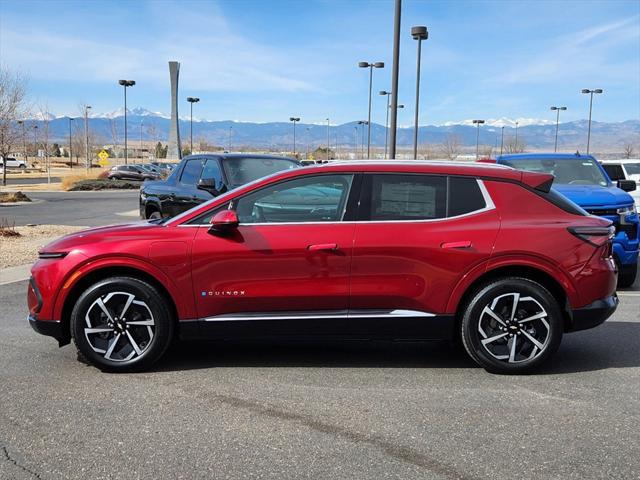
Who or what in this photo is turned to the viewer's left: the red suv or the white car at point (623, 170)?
the red suv

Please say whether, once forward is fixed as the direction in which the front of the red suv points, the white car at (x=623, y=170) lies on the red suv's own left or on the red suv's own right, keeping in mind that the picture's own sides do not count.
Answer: on the red suv's own right

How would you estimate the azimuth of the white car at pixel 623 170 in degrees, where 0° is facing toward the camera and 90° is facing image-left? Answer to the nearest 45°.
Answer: approximately 315°

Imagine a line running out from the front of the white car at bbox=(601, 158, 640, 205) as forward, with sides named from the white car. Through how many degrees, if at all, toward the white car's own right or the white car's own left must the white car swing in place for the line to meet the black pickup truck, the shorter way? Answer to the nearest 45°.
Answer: approximately 90° to the white car's own right

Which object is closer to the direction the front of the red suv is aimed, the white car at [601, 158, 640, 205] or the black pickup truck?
the black pickup truck

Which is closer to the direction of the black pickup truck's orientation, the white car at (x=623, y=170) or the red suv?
the red suv

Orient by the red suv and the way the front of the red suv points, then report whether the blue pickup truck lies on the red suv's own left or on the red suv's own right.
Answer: on the red suv's own right

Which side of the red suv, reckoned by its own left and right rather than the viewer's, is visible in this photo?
left

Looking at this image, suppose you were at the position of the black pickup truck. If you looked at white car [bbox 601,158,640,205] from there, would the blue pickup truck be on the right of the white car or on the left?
right
